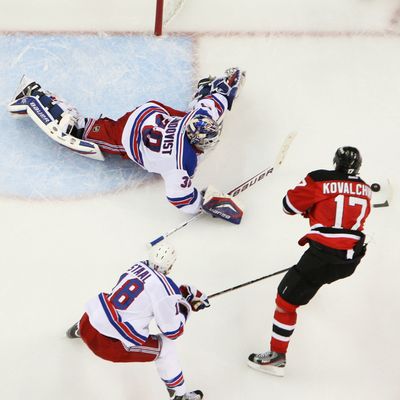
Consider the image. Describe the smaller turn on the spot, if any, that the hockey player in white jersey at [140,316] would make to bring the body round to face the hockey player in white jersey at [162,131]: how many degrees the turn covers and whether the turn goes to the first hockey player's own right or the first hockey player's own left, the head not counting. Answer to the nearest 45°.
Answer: approximately 45° to the first hockey player's own left

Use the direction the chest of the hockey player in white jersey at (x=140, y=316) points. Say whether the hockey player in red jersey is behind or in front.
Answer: in front

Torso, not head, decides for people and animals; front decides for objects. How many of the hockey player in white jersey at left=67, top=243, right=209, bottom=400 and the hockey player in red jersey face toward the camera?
0

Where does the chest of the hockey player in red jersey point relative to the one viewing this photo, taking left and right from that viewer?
facing away from the viewer and to the left of the viewer

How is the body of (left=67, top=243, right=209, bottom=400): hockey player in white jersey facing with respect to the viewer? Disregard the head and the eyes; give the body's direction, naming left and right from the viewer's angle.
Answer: facing away from the viewer and to the right of the viewer

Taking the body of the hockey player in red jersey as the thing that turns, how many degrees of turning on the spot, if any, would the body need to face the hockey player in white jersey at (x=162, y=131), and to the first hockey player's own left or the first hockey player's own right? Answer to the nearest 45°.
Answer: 0° — they already face them

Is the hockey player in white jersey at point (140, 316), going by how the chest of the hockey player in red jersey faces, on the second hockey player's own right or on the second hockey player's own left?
on the second hockey player's own left

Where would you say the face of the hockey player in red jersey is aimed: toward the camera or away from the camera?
away from the camera
